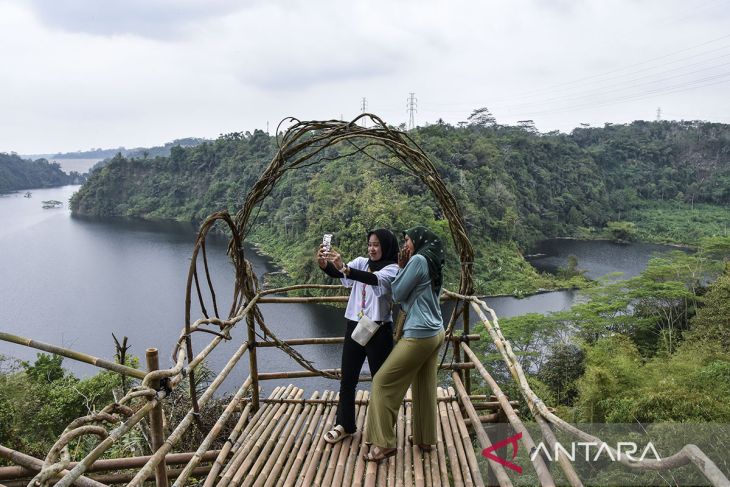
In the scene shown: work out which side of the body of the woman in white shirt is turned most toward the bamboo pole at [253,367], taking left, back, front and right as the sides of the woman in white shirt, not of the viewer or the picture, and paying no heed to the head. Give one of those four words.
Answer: right

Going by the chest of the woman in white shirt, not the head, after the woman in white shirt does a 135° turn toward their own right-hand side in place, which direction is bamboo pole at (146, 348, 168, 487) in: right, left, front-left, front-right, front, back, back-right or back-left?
back-left

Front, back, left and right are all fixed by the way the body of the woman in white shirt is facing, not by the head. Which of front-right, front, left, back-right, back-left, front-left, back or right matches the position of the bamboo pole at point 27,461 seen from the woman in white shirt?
front

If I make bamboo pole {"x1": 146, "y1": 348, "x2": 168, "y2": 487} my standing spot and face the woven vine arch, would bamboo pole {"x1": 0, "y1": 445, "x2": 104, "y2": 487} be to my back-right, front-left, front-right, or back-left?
back-left

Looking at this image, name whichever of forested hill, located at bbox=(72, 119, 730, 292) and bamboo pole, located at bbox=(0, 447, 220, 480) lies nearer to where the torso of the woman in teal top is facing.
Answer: the bamboo pole

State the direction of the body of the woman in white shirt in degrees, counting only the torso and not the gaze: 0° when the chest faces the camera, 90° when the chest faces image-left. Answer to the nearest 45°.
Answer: approximately 45°

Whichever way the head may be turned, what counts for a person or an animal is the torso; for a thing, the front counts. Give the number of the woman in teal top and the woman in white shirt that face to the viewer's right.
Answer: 0

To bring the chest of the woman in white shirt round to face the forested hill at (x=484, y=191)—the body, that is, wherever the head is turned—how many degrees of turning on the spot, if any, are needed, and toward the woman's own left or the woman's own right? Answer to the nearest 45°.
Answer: approximately 135° to the woman's own right

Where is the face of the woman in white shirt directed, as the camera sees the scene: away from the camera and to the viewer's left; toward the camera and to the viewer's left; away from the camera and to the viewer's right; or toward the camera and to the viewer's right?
toward the camera and to the viewer's left

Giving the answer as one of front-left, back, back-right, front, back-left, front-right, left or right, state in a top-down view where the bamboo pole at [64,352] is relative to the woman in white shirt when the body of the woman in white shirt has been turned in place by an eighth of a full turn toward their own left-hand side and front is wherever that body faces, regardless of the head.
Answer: front-right
